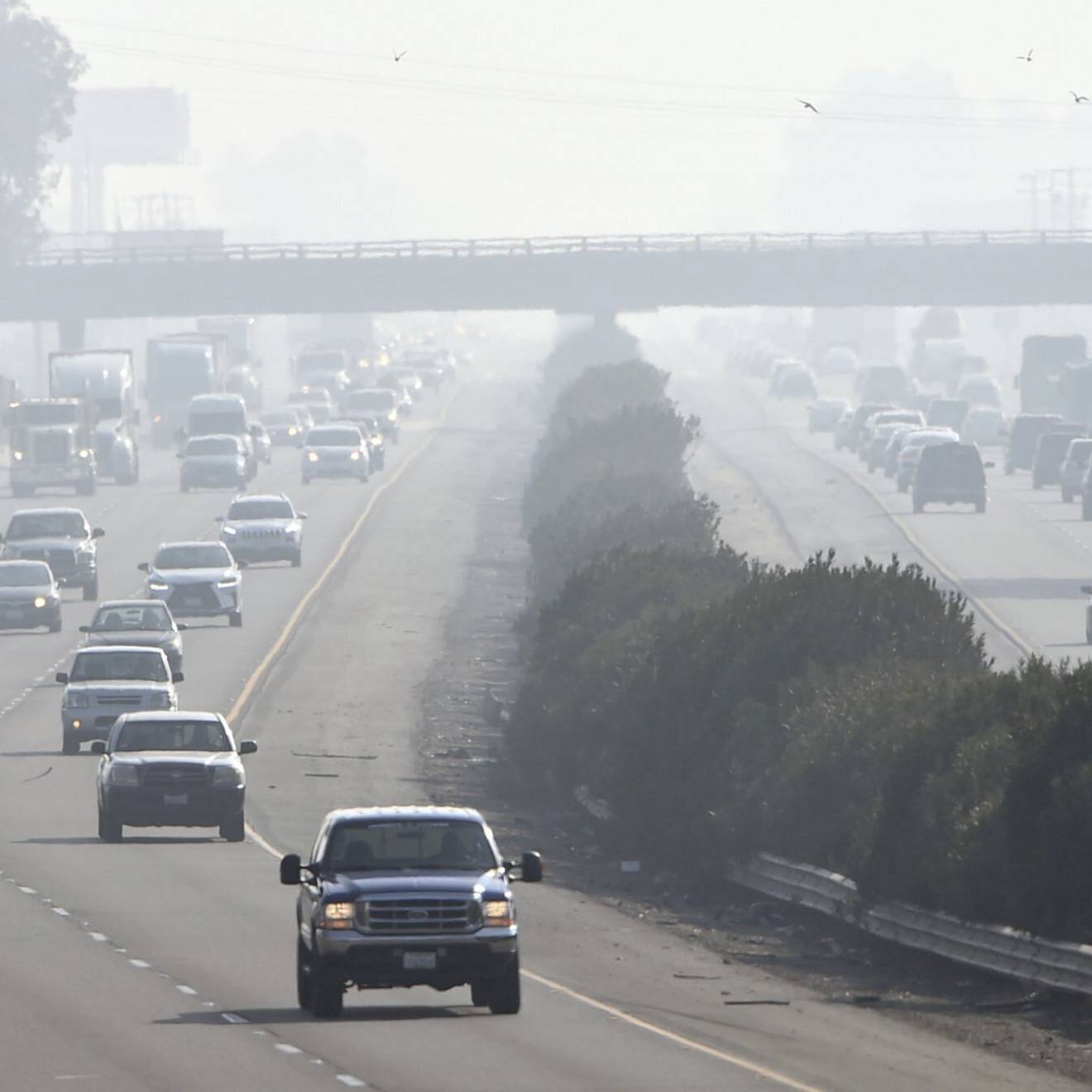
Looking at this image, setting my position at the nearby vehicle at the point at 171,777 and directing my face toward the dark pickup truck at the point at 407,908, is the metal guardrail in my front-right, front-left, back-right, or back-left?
front-left

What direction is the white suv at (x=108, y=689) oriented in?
toward the camera

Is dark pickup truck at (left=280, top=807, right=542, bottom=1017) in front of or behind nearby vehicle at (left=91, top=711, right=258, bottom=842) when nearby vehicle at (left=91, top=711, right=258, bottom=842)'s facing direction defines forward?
in front

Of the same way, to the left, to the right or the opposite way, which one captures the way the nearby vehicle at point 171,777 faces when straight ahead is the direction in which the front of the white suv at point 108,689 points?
the same way

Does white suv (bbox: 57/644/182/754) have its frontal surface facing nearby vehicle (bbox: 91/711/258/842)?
yes

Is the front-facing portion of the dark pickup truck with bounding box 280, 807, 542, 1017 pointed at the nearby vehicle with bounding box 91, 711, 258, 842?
no

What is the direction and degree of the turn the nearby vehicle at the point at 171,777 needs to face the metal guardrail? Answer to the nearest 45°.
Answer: approximately 45° to its left

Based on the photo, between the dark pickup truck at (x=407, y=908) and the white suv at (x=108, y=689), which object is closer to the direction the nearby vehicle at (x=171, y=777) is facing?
the dark pickup truck

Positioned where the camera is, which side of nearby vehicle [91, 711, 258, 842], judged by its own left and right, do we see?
front

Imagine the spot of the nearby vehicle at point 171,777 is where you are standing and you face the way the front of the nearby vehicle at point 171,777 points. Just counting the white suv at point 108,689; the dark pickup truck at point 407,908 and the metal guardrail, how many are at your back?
1

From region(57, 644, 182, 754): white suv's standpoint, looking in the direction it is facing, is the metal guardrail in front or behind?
in front

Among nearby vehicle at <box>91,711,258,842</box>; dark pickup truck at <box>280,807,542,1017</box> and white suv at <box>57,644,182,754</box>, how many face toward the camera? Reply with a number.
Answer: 3

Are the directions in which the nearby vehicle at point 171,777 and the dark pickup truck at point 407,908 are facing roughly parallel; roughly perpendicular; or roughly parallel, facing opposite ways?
roughly parallel

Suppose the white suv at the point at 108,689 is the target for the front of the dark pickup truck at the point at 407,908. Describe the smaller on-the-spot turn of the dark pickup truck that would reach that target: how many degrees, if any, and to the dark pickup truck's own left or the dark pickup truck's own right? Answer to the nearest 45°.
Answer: approximately 180°

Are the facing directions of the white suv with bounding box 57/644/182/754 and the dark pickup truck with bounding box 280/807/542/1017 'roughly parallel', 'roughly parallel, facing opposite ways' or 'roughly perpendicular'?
roughly parallel

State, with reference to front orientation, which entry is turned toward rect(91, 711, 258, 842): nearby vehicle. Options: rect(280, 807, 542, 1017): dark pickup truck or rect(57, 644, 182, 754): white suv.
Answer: the white suv

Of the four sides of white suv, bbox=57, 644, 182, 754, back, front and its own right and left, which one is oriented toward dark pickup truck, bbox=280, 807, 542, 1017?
front

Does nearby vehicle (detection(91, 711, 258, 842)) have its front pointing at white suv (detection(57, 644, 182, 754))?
no
